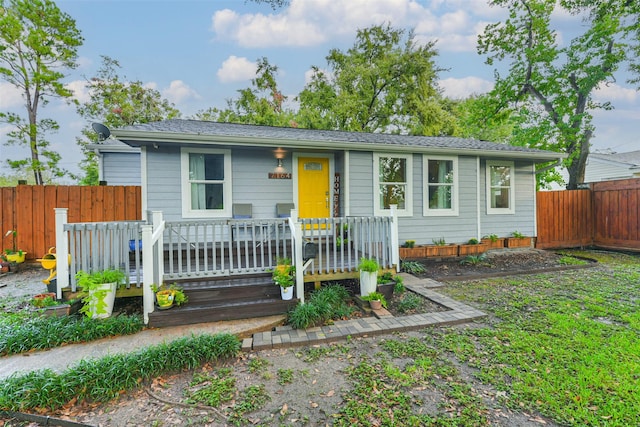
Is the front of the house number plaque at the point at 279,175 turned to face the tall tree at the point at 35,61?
no

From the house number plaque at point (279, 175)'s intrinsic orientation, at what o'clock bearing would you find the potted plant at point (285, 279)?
The potted plant is roughly at 12 o'clock from the house number plaque.

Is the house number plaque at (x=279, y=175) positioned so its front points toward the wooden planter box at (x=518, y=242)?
no

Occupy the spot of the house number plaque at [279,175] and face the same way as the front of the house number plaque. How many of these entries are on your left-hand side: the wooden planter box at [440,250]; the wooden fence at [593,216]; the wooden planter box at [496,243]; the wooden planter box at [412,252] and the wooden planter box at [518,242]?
5

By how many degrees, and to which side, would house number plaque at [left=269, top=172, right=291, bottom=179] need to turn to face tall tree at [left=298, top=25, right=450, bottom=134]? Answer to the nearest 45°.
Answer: approximately 135° to its left

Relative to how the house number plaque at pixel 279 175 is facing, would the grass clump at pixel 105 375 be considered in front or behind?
in front

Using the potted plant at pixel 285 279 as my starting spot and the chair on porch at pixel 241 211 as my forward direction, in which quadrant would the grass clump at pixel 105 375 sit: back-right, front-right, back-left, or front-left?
back-left

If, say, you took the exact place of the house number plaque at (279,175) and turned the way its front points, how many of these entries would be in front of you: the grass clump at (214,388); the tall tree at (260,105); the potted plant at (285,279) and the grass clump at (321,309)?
3

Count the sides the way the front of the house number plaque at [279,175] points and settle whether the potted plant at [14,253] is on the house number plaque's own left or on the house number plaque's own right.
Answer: on the house number plaque's own right

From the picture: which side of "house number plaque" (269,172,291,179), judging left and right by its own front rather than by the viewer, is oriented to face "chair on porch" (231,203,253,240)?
right

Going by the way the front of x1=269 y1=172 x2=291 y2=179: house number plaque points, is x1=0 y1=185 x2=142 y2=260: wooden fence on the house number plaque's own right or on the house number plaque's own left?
on the house number plaque's own right

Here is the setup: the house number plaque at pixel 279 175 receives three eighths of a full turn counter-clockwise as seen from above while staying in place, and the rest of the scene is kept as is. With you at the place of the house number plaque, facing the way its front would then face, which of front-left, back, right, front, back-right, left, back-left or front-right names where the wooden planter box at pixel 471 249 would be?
front-right

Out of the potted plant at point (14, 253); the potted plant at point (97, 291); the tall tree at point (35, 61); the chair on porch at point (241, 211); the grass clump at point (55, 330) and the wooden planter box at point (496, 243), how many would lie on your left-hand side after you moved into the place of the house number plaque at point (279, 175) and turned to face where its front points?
1

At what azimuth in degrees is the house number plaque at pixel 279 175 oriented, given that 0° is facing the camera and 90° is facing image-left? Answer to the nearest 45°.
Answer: approximately 0°

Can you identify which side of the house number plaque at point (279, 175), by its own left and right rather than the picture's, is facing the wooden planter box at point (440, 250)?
left

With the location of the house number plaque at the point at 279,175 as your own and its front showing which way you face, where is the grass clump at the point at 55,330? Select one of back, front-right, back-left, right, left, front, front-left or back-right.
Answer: front-right

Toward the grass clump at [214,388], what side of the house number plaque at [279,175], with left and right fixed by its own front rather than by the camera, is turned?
front

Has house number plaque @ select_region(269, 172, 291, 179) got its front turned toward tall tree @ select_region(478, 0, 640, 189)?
no

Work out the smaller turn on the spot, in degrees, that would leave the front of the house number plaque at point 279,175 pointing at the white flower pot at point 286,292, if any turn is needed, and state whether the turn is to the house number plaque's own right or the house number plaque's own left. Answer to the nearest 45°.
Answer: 0° — it already faces it
